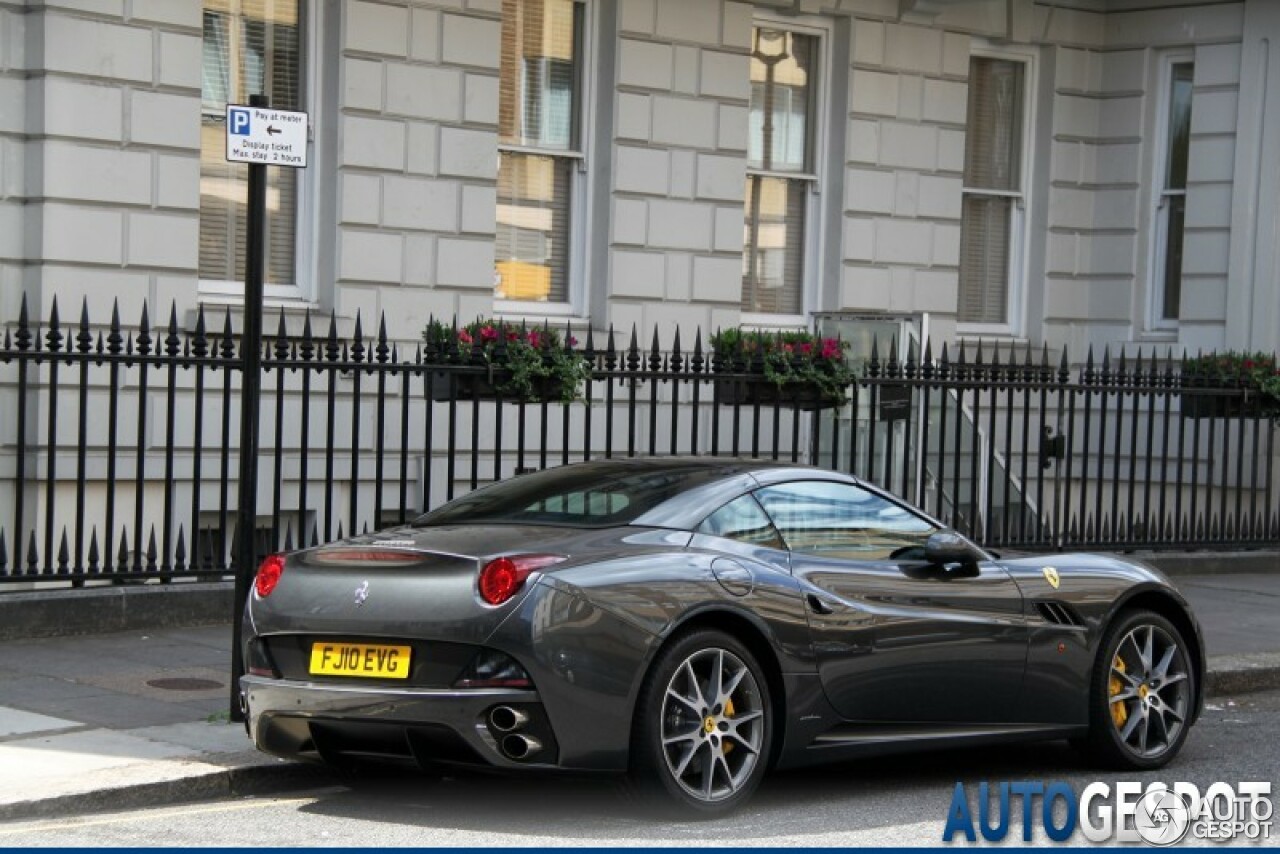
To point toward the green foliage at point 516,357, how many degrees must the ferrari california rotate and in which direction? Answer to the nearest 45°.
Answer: approximately 45° to its left

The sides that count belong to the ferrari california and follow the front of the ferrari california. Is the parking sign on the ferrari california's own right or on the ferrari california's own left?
on the ferrari california's own left

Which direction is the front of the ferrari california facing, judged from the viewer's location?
facing away from the viewer and to the right of the viewer

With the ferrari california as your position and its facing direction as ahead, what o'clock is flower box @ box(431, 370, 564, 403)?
The flower box is roughly at 10 o'clock from the ferrari california.

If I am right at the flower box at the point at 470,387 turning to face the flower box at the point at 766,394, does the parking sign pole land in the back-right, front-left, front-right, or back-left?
back-right

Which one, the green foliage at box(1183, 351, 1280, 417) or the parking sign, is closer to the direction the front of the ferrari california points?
the green foliage

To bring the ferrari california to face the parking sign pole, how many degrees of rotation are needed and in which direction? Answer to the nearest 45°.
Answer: approximately 90° to its left
